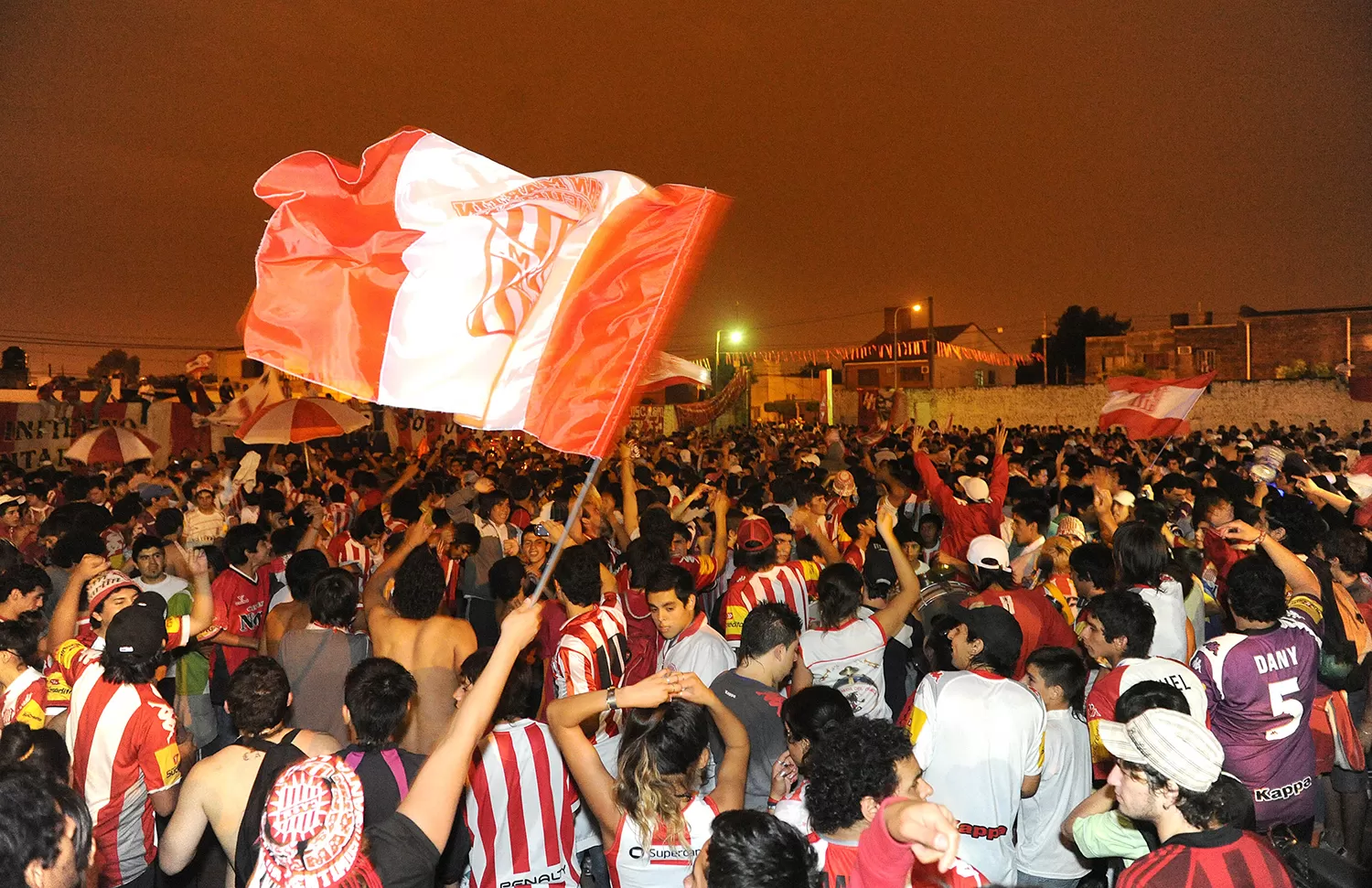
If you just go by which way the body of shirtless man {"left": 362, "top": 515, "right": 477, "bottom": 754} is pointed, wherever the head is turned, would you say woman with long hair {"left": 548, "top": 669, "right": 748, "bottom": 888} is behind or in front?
behind

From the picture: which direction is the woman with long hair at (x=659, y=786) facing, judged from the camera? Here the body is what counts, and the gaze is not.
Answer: away from the camera

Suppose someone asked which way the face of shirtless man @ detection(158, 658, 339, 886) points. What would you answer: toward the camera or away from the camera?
away from the camera

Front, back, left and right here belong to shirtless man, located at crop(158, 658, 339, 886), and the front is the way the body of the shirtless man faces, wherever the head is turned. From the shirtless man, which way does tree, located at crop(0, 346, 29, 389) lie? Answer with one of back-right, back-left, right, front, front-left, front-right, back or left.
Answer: front

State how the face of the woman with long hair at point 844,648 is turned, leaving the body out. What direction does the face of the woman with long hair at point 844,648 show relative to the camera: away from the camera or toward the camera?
away from the camera

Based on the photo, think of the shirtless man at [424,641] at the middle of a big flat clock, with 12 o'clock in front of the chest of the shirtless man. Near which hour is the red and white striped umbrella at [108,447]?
The red and white striped umbrella is roughly at 11 o'clock from the shirtless man.

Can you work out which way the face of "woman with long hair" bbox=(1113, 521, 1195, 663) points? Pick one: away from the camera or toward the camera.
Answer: away from the camera

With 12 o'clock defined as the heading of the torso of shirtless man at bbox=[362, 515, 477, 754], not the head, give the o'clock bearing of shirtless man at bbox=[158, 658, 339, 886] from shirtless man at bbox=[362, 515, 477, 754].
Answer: shirtless man at bbox=[158, 658, 339, 886] is roughly at 7 o'clock from shirtless man at bbox=[362, 515, 477, 754].

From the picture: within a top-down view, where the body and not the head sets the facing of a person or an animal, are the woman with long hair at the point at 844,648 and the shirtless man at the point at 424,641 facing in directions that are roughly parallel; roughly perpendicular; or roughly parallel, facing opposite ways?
roughly parallel

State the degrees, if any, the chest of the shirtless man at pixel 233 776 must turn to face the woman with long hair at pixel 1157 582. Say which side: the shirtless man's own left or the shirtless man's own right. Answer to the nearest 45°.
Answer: approximately 90° to the shirtless man's own right

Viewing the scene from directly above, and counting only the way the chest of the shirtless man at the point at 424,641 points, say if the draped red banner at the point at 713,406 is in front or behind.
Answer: in front

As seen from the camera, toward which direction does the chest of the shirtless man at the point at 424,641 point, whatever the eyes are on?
away from the camera

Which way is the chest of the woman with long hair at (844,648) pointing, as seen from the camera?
away from the camera

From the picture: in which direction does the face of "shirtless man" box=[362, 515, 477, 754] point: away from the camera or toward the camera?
away from the camera

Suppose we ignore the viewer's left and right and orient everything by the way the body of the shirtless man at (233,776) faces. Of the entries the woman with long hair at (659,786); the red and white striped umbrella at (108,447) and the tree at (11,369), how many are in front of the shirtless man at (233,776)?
2

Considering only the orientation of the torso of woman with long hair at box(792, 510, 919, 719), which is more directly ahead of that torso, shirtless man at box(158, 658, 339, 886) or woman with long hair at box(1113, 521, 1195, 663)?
the woman with long hair

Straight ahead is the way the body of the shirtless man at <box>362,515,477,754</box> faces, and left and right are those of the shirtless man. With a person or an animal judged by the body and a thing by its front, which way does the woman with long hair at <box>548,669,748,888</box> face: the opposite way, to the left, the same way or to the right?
the same way

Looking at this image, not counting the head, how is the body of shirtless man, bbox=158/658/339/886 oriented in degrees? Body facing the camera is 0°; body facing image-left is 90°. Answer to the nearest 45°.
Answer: approximately 180°

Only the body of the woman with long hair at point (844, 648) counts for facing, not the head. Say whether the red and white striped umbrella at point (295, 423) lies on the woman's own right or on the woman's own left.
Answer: on the woman's own left
